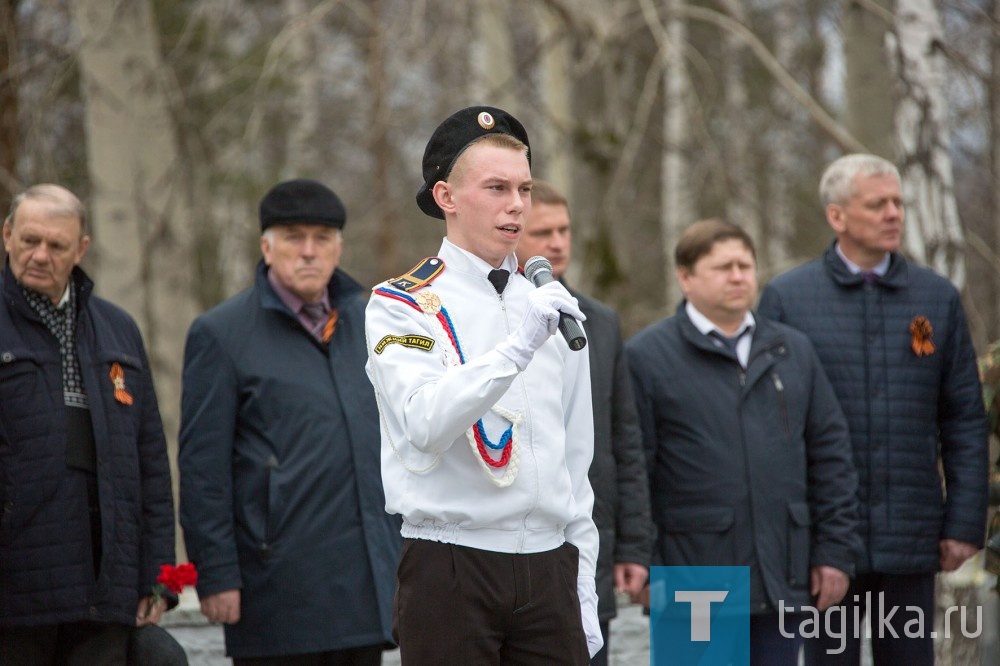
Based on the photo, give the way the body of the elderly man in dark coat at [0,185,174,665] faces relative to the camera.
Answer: toward the camera

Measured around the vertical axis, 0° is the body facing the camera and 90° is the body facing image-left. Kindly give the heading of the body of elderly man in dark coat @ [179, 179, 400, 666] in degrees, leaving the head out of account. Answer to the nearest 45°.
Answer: approximately 315°

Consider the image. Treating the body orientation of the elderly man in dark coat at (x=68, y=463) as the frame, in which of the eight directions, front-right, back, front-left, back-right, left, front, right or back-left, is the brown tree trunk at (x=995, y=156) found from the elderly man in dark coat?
back-left

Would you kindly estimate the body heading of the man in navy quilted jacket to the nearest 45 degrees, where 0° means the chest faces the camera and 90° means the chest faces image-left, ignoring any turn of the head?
approximately 0°

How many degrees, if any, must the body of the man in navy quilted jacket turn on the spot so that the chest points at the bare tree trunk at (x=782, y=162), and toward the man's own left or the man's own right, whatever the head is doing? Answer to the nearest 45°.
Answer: approximately 180°

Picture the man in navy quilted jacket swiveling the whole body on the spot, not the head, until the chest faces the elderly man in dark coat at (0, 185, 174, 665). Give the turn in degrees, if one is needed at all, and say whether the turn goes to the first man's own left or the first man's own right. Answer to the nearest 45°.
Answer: approximately 45° to the first man's own right

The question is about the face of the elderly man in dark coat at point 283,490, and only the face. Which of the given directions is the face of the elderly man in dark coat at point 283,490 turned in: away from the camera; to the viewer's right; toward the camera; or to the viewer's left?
toward the camera

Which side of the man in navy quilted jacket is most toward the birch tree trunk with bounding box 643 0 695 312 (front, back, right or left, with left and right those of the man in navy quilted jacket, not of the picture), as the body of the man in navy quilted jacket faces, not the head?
back

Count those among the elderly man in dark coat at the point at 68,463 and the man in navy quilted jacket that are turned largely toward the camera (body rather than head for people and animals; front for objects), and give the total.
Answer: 2
